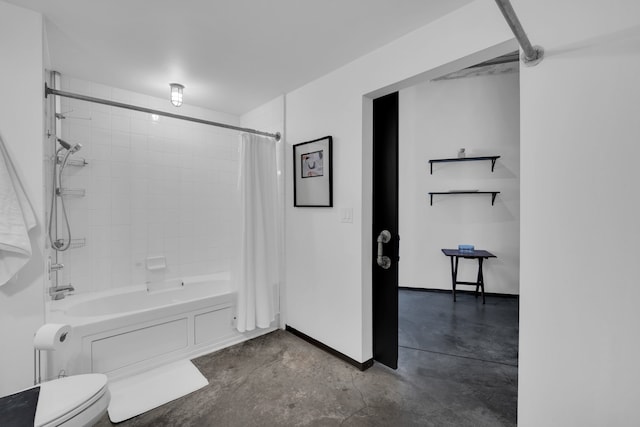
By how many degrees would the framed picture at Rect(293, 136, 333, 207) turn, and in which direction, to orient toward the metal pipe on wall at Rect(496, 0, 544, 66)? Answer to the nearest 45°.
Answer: approximately 90° to its left

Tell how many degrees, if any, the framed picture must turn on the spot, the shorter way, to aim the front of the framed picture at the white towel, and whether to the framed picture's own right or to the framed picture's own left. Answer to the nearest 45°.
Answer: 0° — it already faces it

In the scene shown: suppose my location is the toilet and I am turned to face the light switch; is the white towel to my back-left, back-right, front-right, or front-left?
back-left

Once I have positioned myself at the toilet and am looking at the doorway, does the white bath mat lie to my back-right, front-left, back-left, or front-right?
front-left

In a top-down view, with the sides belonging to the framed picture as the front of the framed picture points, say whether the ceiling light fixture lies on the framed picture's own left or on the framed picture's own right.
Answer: on the framed picture's own right

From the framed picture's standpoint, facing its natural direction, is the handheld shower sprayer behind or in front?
in front

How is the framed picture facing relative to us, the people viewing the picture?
facing the viewer and to the left of the viewer

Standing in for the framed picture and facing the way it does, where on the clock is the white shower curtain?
The white shower curtain is roughly at 2 o'clock from the framed picture.
